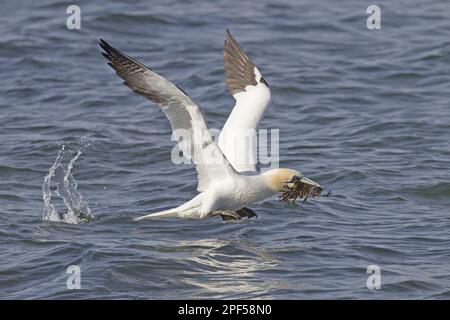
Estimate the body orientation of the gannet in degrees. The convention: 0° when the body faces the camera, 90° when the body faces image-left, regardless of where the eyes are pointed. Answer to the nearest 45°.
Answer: approximately 270°

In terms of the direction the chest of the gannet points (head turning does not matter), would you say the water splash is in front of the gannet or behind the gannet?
behind
